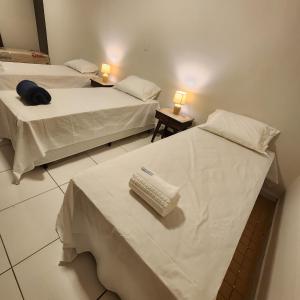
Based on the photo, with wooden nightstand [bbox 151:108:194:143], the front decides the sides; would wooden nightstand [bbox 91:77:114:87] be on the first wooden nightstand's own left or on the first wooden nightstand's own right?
on the first wooden nightstand's own right

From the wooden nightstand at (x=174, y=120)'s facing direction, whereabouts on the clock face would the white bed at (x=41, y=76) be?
The white bed is roughly at 2 o'clock from the wooden nightstand.

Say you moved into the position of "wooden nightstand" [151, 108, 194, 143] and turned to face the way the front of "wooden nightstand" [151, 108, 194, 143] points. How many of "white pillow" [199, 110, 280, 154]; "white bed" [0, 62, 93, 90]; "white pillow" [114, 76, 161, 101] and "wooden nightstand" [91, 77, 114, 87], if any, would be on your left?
1

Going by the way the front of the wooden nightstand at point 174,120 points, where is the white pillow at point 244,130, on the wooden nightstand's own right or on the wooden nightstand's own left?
on the wooden nightstand's own left

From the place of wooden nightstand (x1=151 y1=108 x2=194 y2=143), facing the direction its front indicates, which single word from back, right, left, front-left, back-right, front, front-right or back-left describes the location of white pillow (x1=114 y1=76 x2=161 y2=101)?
right

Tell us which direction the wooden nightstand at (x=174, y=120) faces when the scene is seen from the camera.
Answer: facing the viewer and to the left of the viewer

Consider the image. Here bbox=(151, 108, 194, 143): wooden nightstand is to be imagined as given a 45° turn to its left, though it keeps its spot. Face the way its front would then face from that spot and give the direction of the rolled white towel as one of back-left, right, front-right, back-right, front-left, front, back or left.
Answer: front

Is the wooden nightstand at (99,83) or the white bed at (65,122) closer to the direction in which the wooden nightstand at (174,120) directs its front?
the white bed

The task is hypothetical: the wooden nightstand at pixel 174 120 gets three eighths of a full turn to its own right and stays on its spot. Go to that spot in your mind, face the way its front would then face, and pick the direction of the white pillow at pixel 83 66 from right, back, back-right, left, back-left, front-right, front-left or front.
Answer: front-left

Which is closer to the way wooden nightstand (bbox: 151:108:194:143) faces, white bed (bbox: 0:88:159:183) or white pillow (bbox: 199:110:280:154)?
the white bed
